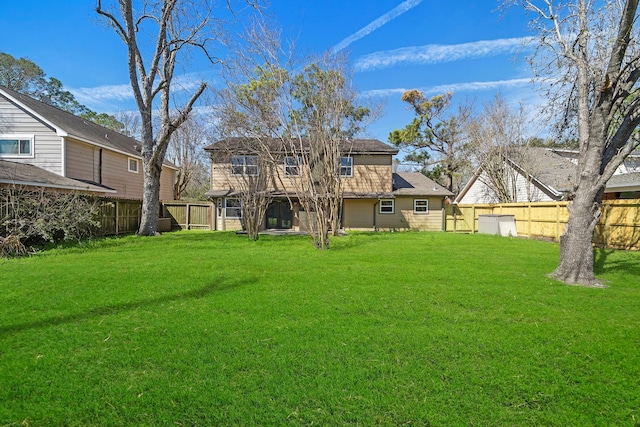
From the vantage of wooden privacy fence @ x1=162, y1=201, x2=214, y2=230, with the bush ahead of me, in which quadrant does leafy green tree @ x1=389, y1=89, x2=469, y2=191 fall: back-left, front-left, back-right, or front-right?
back-left

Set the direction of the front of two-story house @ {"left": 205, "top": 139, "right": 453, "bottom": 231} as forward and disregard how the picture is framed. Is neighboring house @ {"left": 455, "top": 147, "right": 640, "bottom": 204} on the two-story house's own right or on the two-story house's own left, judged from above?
on the two-story house's own right

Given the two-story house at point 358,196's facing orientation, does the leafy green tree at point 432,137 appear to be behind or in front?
in front

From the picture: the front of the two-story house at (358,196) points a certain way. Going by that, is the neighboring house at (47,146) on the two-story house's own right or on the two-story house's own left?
on the two-story house's own left

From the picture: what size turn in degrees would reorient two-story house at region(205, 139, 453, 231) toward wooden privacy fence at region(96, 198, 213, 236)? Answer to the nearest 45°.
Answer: approximately 90° to its left

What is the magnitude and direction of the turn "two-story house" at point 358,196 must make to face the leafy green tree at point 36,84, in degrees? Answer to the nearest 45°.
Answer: approximately 90° to its left

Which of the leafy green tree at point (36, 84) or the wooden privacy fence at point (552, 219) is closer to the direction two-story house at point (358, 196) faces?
the leafy green tree

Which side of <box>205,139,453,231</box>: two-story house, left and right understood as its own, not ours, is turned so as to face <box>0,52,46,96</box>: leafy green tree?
left

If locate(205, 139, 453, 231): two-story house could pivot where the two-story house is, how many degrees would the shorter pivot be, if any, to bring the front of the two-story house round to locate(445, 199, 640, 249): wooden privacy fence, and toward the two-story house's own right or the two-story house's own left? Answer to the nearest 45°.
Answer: approximately 135° to the two-story house's own right

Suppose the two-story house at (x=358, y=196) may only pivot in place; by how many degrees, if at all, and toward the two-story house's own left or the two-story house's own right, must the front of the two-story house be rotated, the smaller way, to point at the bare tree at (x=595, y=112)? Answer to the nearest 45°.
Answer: approximately 180°

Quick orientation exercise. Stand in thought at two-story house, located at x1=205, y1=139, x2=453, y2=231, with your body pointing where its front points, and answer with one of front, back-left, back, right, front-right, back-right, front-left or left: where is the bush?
back-left

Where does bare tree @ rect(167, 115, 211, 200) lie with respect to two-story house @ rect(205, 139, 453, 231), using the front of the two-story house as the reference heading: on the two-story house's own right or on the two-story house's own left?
on the two-story house's own left

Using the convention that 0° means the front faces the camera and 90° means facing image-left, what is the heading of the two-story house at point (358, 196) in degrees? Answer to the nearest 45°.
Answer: approximately 180°
